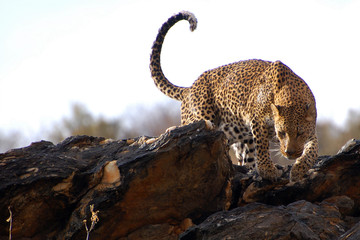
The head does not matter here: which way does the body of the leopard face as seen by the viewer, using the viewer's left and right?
facing the viewer and to the right of the viewer

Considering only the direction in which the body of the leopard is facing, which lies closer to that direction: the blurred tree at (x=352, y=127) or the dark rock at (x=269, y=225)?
the dark rock
